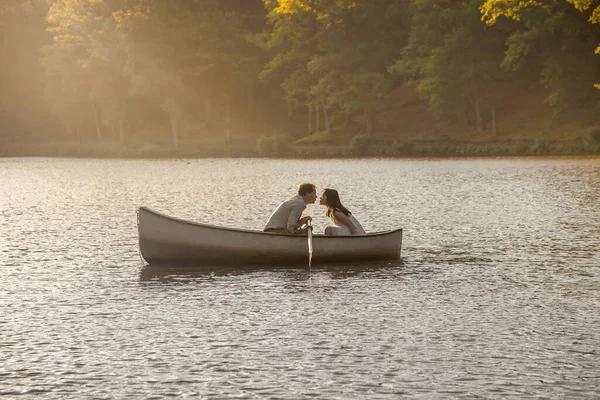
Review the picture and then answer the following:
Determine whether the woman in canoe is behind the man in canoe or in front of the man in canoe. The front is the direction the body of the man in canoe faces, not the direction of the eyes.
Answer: in front

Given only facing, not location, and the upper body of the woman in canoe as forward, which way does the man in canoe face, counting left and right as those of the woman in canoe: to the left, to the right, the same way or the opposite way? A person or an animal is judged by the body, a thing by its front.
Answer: the opposite way

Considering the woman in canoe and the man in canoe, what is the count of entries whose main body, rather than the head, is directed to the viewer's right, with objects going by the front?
1

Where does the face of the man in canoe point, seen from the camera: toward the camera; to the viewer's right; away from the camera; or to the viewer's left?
to the viewer's right

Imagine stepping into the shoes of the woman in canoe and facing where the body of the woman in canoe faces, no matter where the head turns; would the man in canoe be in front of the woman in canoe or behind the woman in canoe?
in front

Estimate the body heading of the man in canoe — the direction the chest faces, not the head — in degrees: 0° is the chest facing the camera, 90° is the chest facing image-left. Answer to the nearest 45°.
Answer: approximately 270°

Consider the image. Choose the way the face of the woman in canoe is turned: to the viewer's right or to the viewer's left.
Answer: to the viewer's left

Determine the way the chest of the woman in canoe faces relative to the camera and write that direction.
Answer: to the viewer's left
